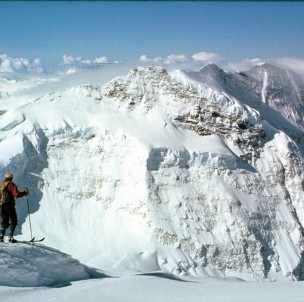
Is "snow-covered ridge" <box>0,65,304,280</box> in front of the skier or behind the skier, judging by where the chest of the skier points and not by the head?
in front

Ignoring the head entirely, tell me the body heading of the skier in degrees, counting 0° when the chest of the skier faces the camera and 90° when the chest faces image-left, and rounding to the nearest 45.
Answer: approximately 225°
